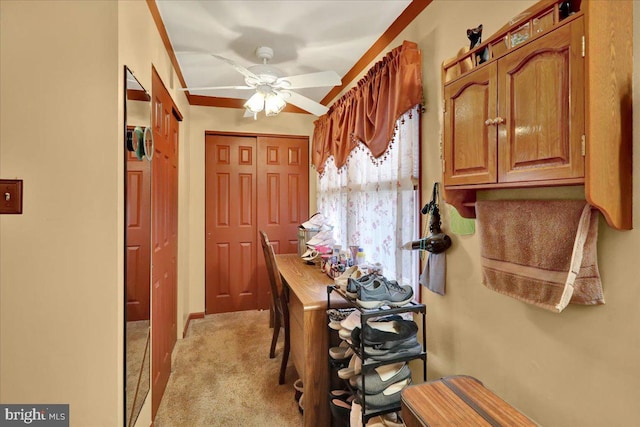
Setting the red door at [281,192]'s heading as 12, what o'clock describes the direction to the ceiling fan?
The ceiling fan is roughly at 12 o'clock from the red door.

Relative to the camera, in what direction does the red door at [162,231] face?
facing to the right of the viewer

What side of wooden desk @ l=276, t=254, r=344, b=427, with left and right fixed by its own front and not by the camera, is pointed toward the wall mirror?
front

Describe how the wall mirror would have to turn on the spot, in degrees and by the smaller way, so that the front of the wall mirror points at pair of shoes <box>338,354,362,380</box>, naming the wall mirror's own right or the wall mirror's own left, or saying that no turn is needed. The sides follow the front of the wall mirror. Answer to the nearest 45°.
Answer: approximately 45° to the wall mirror's own right

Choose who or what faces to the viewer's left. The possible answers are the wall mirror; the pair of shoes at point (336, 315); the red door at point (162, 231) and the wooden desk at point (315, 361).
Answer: the wooden desk

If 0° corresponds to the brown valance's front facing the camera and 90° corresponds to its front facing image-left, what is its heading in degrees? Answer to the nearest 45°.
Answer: approximately 45°

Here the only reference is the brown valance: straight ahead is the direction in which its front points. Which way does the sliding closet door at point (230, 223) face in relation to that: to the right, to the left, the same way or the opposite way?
to the left

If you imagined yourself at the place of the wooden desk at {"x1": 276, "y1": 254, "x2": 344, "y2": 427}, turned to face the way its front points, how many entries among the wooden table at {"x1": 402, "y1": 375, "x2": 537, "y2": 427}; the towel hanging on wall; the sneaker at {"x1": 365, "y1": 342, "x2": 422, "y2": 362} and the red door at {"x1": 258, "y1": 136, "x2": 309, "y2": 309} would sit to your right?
1

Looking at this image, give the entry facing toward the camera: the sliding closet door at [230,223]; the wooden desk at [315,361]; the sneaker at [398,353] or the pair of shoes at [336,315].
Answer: the sliding closet door

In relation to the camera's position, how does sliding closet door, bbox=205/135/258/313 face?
facing the viewer

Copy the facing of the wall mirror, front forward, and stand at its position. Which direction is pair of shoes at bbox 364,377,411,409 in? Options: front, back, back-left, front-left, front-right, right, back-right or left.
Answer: front-right

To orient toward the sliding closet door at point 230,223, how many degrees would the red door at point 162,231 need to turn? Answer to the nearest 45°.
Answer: approximately 45° to its left

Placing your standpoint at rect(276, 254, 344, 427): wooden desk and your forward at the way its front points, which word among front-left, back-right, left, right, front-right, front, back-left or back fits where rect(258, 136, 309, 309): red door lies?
right

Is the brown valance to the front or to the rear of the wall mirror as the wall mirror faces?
to the front
